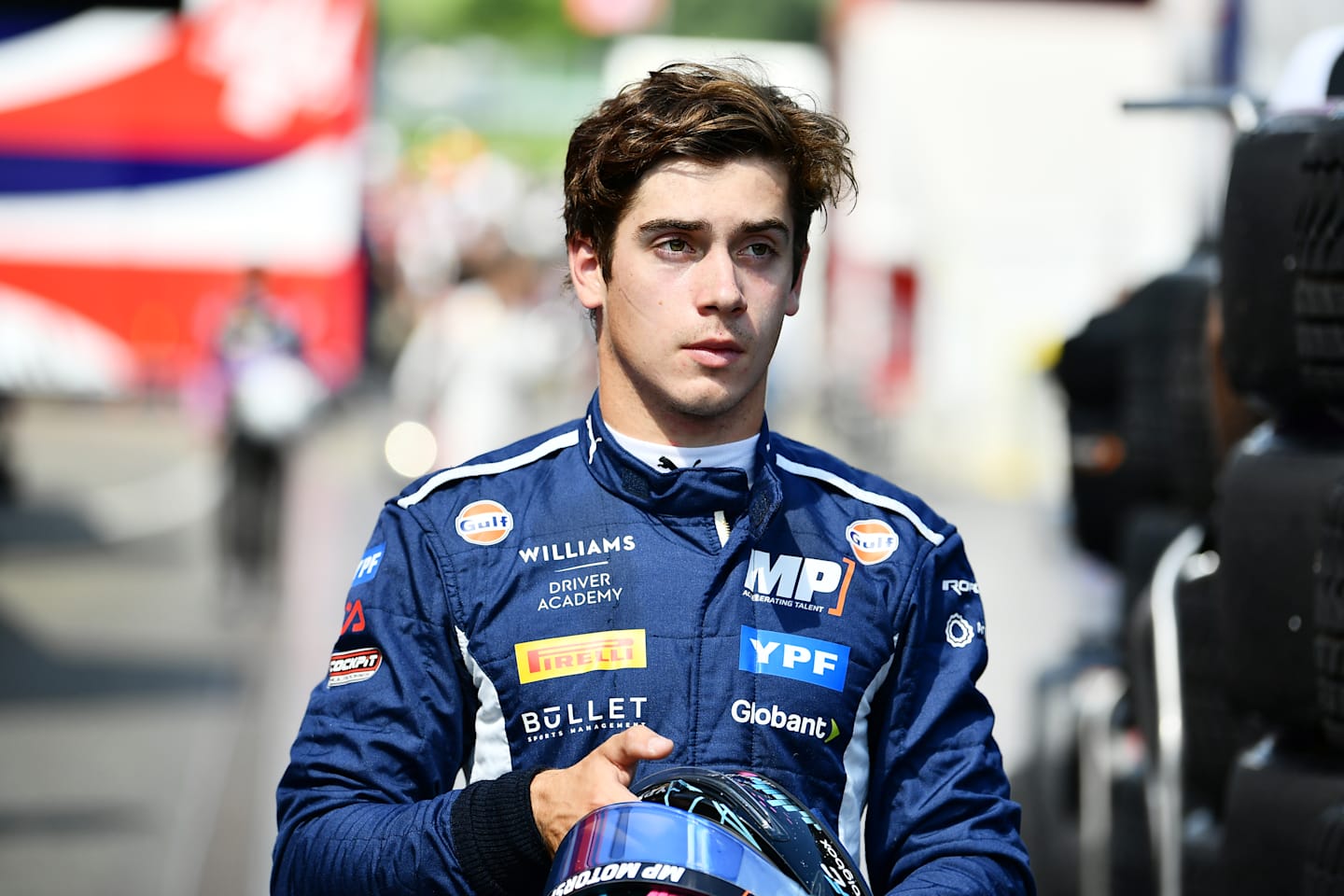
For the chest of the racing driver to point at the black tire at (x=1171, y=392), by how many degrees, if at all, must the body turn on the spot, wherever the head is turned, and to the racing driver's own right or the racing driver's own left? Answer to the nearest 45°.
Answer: approximately 135° to the racing driver's own left

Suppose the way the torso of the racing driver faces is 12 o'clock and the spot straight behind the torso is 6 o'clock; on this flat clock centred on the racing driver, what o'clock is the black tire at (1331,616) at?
The black tire is roughly at 8 o'clock from the racing driver.

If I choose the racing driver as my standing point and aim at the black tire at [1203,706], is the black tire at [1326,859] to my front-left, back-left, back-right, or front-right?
front-right

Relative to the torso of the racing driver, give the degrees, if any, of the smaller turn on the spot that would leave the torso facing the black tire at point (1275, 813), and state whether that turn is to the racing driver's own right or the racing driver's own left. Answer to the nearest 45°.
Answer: approximately 135° to the racing driver's own left

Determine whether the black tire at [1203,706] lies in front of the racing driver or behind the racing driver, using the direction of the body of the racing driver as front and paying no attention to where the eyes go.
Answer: behind

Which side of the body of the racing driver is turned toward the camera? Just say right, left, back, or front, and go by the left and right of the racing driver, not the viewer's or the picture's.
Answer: front

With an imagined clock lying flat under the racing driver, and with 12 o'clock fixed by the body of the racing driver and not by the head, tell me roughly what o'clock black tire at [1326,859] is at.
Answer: The black tire is roughly at 8 o'clock from the racing driver.

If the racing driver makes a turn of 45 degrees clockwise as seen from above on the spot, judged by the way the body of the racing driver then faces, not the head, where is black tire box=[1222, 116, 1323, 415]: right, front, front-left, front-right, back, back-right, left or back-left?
back

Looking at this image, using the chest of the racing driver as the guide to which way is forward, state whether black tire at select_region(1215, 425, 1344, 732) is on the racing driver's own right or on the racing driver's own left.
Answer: on the racing driver's own left

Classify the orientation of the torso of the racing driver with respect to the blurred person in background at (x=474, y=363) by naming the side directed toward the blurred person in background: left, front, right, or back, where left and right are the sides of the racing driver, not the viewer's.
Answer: back

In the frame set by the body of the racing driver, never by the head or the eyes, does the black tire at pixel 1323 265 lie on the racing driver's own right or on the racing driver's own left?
on the racing driver's own left
